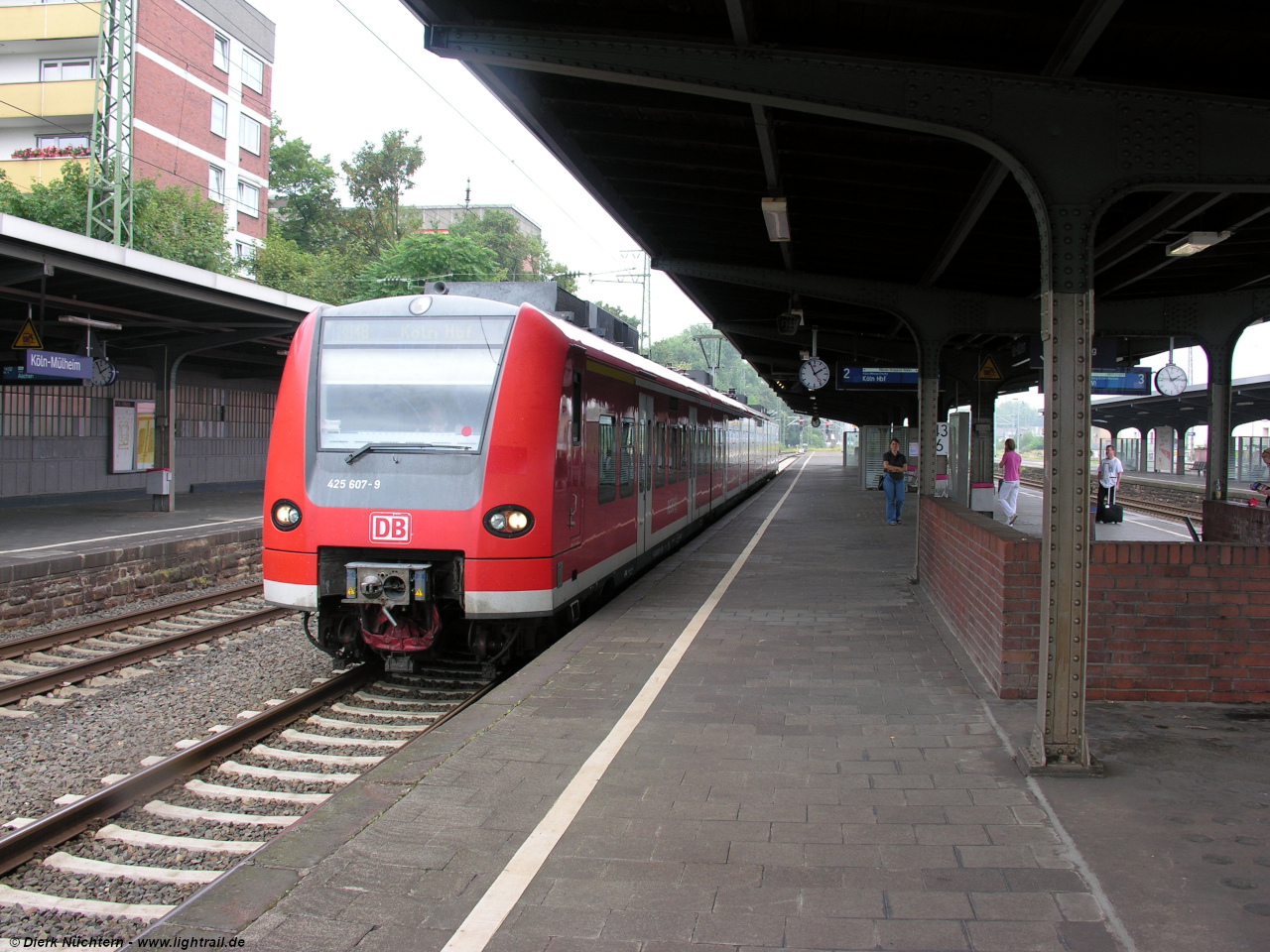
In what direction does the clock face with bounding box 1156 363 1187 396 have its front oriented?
toward the camera

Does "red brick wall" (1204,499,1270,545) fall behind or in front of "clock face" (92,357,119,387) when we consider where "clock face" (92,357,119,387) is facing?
in front

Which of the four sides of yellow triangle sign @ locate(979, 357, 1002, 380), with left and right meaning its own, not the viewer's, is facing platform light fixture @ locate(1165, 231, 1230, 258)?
front

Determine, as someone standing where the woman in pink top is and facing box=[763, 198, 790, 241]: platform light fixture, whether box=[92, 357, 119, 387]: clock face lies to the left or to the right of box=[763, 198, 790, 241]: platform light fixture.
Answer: right

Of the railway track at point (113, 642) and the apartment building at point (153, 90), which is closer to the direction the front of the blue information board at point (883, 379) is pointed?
the railway track

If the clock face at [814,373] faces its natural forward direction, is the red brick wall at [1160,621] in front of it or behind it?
in front

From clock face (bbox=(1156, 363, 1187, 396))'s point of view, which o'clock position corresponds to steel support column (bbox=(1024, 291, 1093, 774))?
The steel support column is roughly at 12 o'clock from the clock face.

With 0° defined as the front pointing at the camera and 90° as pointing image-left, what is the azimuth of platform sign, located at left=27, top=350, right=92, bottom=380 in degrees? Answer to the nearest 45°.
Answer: approximately 315°

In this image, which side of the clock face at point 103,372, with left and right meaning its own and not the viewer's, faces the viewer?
front

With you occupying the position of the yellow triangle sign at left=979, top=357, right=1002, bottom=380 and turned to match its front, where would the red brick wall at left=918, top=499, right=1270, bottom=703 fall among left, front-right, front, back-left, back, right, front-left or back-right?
front

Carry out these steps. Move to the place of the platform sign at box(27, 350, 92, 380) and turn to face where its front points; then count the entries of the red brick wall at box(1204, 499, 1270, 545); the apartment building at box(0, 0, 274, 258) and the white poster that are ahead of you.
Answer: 1
